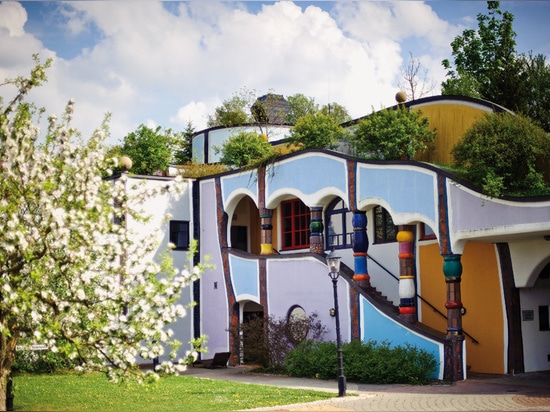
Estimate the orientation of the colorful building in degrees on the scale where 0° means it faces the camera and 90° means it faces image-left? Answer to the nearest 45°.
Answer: approximately 0°

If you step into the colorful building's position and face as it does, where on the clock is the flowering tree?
The flowering tree is roughly at 1 o'clock from the colorful building.

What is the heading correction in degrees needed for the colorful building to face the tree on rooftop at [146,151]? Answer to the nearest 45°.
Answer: approximately 135° to its right

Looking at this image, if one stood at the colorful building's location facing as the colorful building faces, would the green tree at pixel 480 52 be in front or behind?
behind
